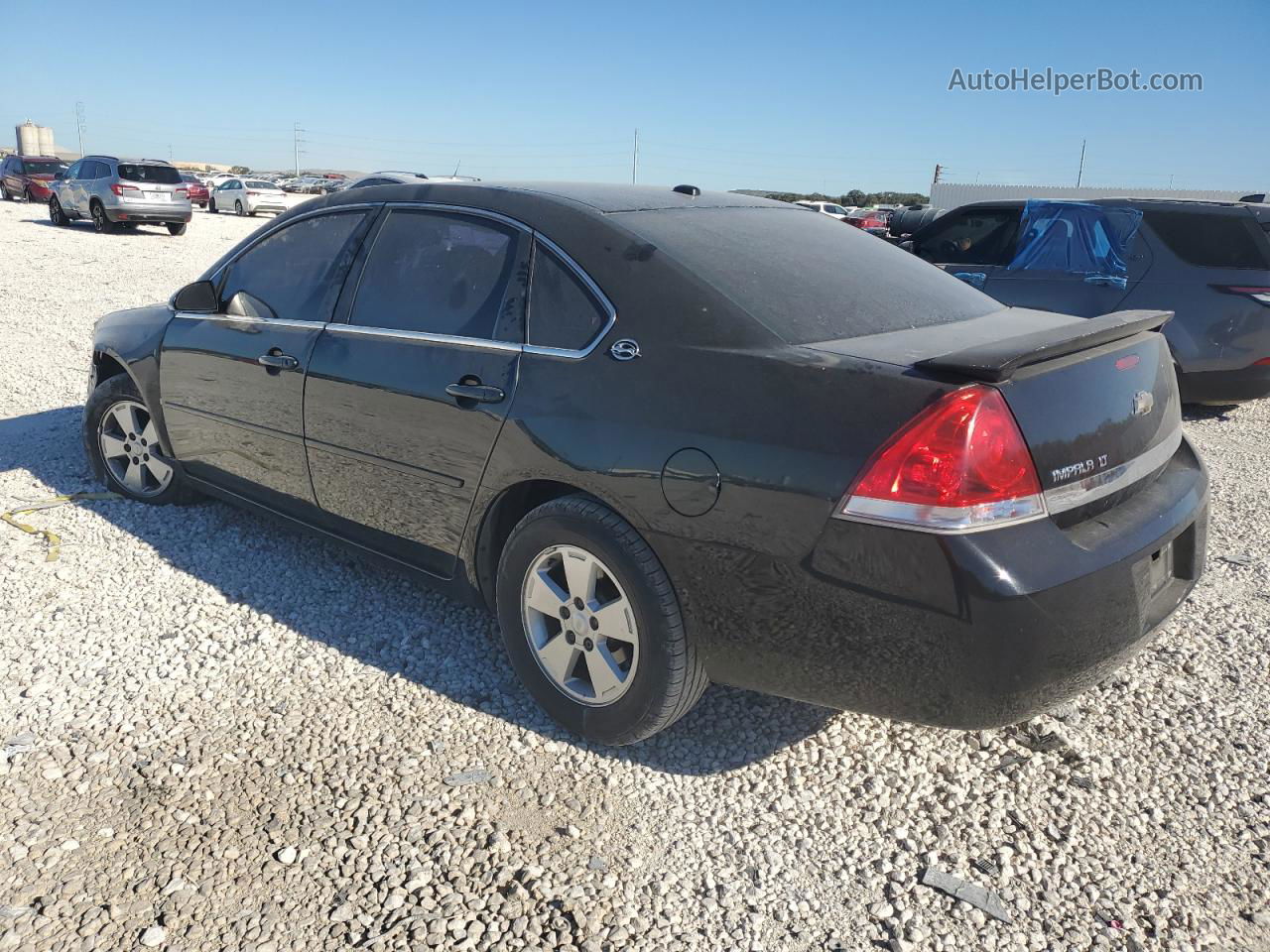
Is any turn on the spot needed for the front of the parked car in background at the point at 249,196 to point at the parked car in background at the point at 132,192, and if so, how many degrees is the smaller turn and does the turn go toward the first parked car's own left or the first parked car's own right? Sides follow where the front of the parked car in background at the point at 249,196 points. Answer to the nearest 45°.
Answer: approximately 135° to the first parked car's own left

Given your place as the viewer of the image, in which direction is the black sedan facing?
facing away from the viewer and to the left of the viewer

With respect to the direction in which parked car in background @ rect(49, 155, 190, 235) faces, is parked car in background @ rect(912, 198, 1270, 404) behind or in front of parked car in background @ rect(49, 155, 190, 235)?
behind

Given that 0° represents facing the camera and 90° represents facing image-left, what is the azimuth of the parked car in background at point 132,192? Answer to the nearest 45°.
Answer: approximately 135°

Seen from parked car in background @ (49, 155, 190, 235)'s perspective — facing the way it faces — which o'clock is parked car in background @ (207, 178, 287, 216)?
parked car in background @ (207, 178, 287, 216) is roughly at 2 o'clock from parked car in background @ (49, 155, 190, 235).

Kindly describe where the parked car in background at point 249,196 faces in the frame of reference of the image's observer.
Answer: facing away from the viewer and to the left of the viewer
